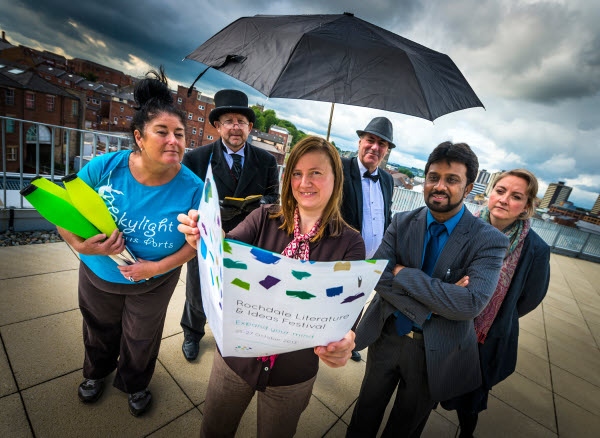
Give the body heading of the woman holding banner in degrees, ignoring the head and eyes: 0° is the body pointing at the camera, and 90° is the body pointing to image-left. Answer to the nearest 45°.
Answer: approximately 0°

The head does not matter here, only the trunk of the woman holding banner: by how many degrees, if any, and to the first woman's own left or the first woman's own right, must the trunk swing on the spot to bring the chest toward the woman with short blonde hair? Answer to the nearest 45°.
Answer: approximately 90° to the first woman's own left

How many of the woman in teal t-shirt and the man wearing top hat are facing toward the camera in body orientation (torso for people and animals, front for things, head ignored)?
2

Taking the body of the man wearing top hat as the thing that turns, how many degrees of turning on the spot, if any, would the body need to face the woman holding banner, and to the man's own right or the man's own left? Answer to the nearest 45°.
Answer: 0° — they already face them

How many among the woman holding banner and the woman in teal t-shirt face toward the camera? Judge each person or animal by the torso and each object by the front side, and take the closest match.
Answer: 2
